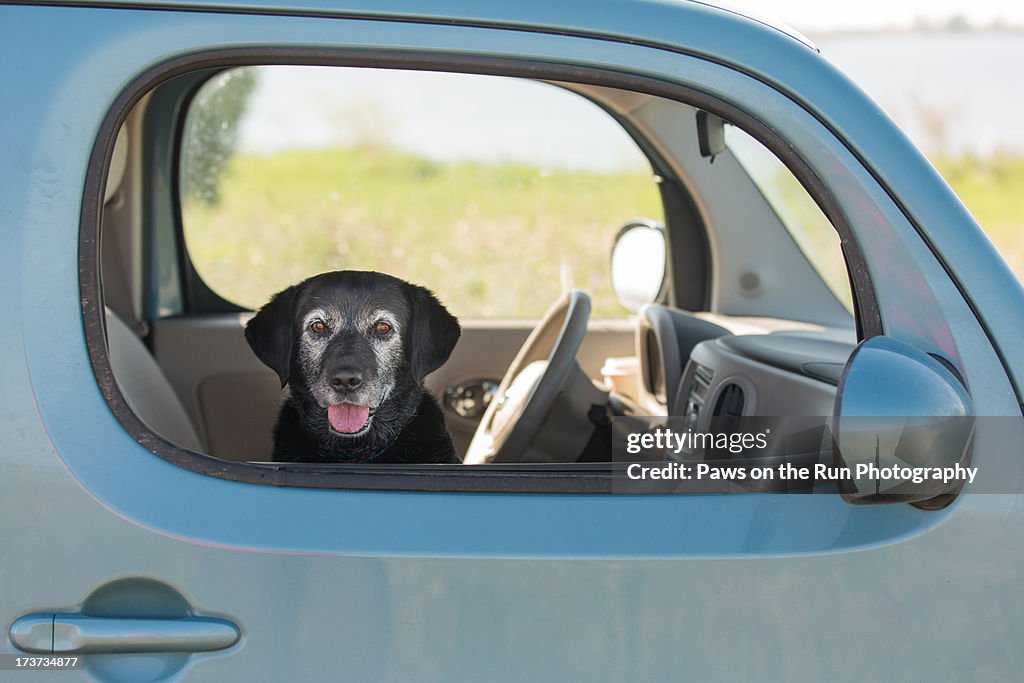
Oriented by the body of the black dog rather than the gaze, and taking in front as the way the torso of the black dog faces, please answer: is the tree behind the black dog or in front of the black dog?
behind

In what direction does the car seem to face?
to the viewer's right

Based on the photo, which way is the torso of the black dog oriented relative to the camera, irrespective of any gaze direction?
toward the camera

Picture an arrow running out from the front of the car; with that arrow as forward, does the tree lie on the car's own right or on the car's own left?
on the car's own left
